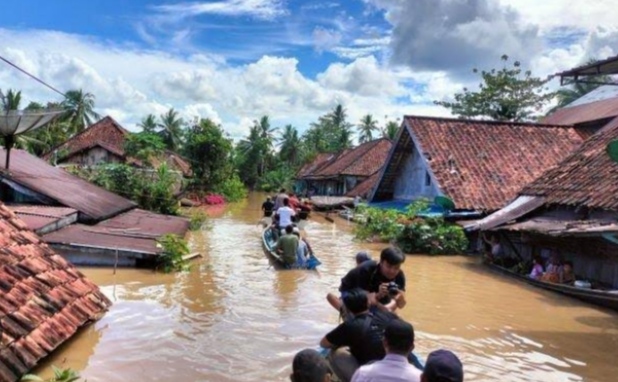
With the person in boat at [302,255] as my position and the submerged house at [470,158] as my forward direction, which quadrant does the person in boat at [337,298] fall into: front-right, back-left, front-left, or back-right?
back-right

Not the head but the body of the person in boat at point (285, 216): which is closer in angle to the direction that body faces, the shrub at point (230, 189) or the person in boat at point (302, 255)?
the shrub

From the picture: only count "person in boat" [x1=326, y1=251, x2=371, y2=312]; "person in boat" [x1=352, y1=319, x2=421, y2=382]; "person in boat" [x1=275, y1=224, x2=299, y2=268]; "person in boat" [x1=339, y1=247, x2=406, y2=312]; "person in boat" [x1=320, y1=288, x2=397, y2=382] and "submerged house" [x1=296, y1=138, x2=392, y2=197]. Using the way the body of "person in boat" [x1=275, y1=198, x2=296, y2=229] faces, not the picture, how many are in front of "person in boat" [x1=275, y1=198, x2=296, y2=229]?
1

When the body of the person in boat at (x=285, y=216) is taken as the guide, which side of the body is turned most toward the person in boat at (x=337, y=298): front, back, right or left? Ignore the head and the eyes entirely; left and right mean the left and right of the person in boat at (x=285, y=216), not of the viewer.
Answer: back

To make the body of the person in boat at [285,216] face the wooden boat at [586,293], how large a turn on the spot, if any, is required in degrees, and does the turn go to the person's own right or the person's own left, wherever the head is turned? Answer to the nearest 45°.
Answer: approximately 135° to the person's own right

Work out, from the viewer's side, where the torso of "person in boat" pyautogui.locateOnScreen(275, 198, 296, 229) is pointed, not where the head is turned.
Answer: away from the camera

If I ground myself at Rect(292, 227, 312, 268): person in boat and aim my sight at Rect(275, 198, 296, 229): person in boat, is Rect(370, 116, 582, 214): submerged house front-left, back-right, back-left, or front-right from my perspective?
front-right

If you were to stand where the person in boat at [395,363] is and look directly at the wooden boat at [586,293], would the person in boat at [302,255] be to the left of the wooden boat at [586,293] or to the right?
left

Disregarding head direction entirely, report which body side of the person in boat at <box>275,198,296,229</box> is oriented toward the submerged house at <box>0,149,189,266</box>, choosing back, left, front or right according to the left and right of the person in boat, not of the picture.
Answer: left

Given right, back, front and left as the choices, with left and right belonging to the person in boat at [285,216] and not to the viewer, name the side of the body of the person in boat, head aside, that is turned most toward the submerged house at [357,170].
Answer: front

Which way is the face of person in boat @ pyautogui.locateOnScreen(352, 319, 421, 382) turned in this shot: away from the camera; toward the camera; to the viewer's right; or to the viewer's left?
away from the camera

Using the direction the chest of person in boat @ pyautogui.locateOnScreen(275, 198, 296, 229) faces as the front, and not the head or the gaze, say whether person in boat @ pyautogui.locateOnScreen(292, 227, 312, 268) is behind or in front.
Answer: behind
